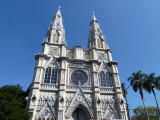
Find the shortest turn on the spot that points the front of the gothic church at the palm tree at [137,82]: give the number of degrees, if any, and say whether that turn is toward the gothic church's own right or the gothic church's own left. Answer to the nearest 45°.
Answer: approximately 90° to the gothic church's own left

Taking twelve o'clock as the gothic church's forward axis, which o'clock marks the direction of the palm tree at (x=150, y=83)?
The palm tree is roughly at 9 o'clock from the gothic church.

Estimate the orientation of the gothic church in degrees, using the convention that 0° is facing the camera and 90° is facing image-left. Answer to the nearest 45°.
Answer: approximately 0°

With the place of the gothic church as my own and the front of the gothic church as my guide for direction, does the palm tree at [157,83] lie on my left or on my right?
on my left
